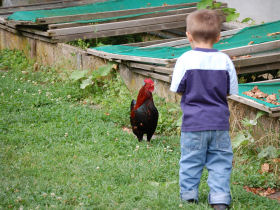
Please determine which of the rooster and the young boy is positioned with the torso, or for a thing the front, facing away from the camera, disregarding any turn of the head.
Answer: the young boy

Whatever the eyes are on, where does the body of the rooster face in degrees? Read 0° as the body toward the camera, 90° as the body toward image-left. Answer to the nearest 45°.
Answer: approximately 315°

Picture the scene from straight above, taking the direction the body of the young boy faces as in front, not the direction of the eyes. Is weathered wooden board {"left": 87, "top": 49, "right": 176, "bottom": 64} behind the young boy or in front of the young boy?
in front

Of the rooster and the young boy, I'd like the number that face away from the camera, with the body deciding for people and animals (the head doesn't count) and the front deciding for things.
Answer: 1

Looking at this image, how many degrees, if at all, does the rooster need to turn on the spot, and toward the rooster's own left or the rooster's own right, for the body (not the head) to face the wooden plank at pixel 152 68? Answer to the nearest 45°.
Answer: approximately 135° to the rooster's own left

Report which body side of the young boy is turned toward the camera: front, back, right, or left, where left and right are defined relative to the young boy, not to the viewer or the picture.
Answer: back

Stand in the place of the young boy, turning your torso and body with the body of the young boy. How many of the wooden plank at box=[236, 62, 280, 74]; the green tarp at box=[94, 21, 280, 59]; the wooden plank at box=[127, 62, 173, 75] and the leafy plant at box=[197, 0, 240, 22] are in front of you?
4

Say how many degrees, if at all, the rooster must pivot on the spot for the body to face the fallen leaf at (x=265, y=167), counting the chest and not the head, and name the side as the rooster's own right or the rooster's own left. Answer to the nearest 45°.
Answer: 0° — it already faces it

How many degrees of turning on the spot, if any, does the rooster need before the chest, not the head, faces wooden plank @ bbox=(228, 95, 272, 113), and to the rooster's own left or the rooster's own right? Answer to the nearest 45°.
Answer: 0° — it already faces it

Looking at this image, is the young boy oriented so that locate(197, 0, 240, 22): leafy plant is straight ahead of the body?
yes

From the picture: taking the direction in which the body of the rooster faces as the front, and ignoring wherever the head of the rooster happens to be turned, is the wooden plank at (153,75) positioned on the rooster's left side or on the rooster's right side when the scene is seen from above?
on the rooster's left side

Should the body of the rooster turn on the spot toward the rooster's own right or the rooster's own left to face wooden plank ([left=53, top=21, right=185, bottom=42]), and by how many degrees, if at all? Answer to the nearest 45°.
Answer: approximately 135° to the rooster's own left

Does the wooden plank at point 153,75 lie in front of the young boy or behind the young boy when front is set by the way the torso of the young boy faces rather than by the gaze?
in front

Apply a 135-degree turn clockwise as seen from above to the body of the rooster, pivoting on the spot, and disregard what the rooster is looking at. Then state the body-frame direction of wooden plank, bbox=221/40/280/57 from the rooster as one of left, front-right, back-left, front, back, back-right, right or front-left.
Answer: back-right

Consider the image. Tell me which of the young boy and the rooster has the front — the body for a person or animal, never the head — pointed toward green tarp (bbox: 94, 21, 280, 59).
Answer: the young boy

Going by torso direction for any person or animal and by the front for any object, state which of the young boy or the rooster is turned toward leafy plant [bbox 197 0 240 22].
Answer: the young boy

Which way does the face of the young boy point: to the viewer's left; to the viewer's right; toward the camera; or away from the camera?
away from the camera

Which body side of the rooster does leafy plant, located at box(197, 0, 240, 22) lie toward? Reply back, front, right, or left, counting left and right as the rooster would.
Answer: left
